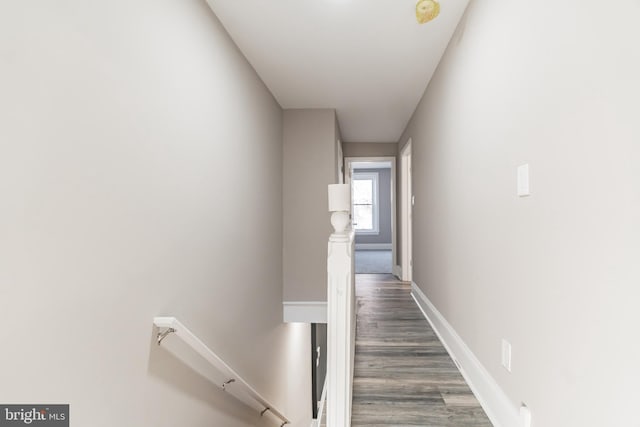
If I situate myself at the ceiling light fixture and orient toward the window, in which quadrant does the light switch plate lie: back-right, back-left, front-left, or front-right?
back-right

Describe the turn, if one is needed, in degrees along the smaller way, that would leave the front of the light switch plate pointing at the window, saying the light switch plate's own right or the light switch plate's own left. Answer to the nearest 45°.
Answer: approximately 90° to the light switch plate's own right

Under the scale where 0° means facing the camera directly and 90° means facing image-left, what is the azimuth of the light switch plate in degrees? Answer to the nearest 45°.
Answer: approximately 45°
